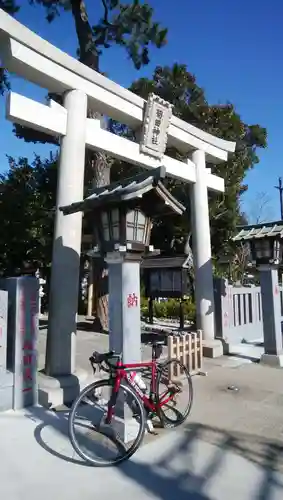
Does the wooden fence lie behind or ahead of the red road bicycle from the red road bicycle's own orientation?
behind

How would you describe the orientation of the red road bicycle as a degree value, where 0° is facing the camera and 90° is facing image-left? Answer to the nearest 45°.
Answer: approximately 45°

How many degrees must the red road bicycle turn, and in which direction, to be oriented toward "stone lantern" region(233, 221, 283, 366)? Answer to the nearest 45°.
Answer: approximately 180°
